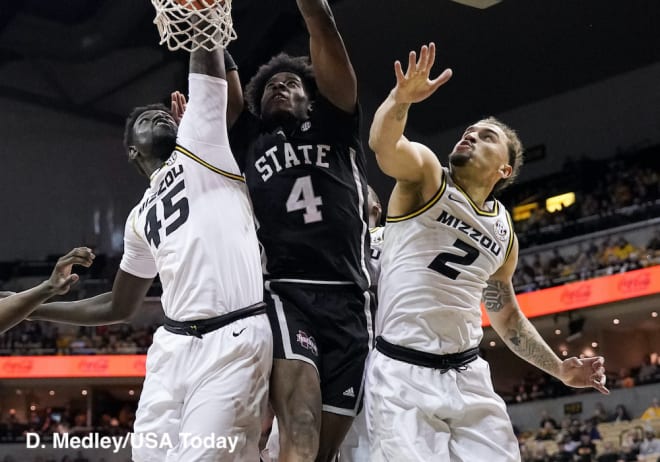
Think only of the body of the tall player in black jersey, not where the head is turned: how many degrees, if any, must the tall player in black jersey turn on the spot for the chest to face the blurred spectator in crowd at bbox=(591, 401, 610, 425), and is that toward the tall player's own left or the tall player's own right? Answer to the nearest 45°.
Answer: approximately 135° to the tall player's own left

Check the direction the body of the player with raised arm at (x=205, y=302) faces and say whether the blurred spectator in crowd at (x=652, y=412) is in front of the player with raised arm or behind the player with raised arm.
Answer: behind

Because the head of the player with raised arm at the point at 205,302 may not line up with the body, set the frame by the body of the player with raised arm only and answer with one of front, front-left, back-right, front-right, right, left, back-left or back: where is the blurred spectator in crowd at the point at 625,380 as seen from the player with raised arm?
back

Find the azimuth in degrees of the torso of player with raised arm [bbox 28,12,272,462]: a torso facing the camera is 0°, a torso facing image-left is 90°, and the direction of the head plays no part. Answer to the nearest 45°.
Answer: approximately 45°

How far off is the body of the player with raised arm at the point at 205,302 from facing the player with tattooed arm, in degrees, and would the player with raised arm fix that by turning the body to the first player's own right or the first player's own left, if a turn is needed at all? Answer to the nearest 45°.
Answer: approximately 135° to the first player's own left

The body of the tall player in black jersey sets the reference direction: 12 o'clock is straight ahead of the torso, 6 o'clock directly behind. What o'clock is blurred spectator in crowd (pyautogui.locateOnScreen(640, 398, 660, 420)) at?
The blurred spectator in crowd is roughly at 7 o'clock from the tall player in black jersey.

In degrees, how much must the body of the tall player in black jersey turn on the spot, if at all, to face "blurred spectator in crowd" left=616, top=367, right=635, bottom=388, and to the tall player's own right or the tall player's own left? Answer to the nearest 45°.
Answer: approximately 135° to the tall player's own left

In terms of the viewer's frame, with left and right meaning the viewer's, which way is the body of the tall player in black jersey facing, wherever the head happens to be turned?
facing the viewer

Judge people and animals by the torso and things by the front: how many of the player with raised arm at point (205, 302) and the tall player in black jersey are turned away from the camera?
0

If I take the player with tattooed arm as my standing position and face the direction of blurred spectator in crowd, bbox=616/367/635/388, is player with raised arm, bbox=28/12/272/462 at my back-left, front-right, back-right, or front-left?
back-left
